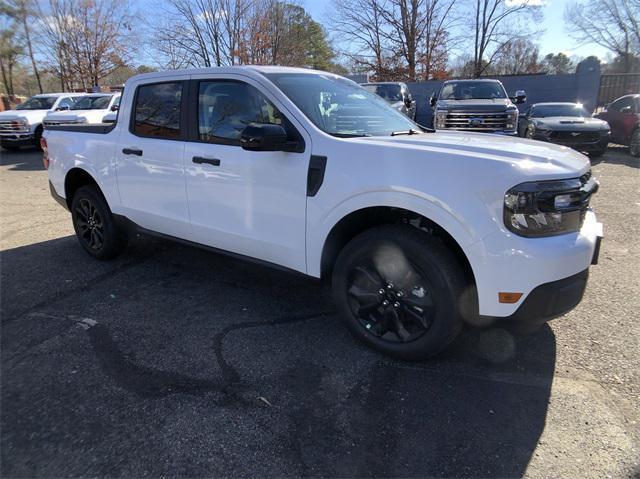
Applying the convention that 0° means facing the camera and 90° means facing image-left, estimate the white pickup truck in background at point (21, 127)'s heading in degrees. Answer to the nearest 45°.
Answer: approximately 45°

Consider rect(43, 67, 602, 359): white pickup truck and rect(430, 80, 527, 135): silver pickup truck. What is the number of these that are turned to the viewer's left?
0

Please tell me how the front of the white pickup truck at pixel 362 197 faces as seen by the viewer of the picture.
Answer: facing the viewer and to the right of the viewer

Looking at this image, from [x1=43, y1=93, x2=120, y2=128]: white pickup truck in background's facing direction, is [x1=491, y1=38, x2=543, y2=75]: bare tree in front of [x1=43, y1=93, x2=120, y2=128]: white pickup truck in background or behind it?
behind

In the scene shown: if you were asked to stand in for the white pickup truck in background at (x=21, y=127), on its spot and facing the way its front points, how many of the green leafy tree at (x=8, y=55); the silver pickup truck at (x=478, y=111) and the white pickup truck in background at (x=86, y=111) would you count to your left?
2

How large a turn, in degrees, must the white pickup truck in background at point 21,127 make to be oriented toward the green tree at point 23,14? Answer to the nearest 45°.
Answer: approximately 135° to its right

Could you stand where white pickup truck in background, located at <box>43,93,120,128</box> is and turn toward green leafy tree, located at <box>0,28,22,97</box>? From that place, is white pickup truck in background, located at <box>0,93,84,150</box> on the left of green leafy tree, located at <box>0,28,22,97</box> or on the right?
left

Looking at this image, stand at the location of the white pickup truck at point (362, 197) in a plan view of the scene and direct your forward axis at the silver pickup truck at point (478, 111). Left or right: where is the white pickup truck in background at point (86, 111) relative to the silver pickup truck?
left

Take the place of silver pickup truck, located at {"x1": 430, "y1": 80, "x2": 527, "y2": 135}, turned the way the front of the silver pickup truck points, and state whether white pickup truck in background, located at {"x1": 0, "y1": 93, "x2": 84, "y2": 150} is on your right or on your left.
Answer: on your right
